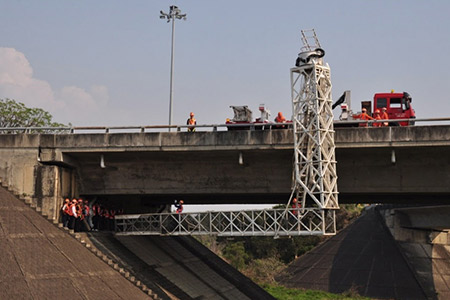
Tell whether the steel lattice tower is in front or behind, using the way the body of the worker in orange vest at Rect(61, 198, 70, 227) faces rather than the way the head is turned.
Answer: in front

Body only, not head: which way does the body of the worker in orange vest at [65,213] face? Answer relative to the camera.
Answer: to the viewer's right

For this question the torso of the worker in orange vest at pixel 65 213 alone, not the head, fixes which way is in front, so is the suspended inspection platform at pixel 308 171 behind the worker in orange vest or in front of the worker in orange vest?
in front

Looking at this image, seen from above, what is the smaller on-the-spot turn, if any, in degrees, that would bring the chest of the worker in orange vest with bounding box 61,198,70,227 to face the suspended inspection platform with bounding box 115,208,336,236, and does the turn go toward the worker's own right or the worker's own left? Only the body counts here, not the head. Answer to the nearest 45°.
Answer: approximately 45° to the worker's own right
